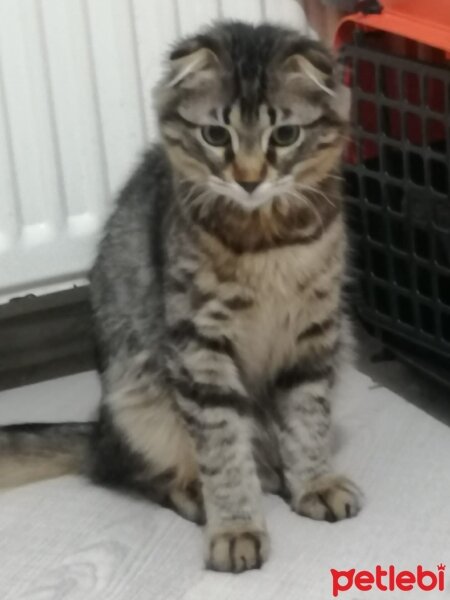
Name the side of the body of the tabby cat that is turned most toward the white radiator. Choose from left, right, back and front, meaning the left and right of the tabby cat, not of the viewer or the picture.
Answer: back

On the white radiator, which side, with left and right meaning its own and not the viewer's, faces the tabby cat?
front

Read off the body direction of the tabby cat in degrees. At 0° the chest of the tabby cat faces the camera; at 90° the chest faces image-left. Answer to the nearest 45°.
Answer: approximately 315°

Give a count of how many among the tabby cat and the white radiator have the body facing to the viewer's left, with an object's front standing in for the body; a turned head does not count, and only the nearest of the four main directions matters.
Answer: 0

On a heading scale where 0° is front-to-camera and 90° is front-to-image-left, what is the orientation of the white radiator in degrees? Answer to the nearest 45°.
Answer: approximately 0°
